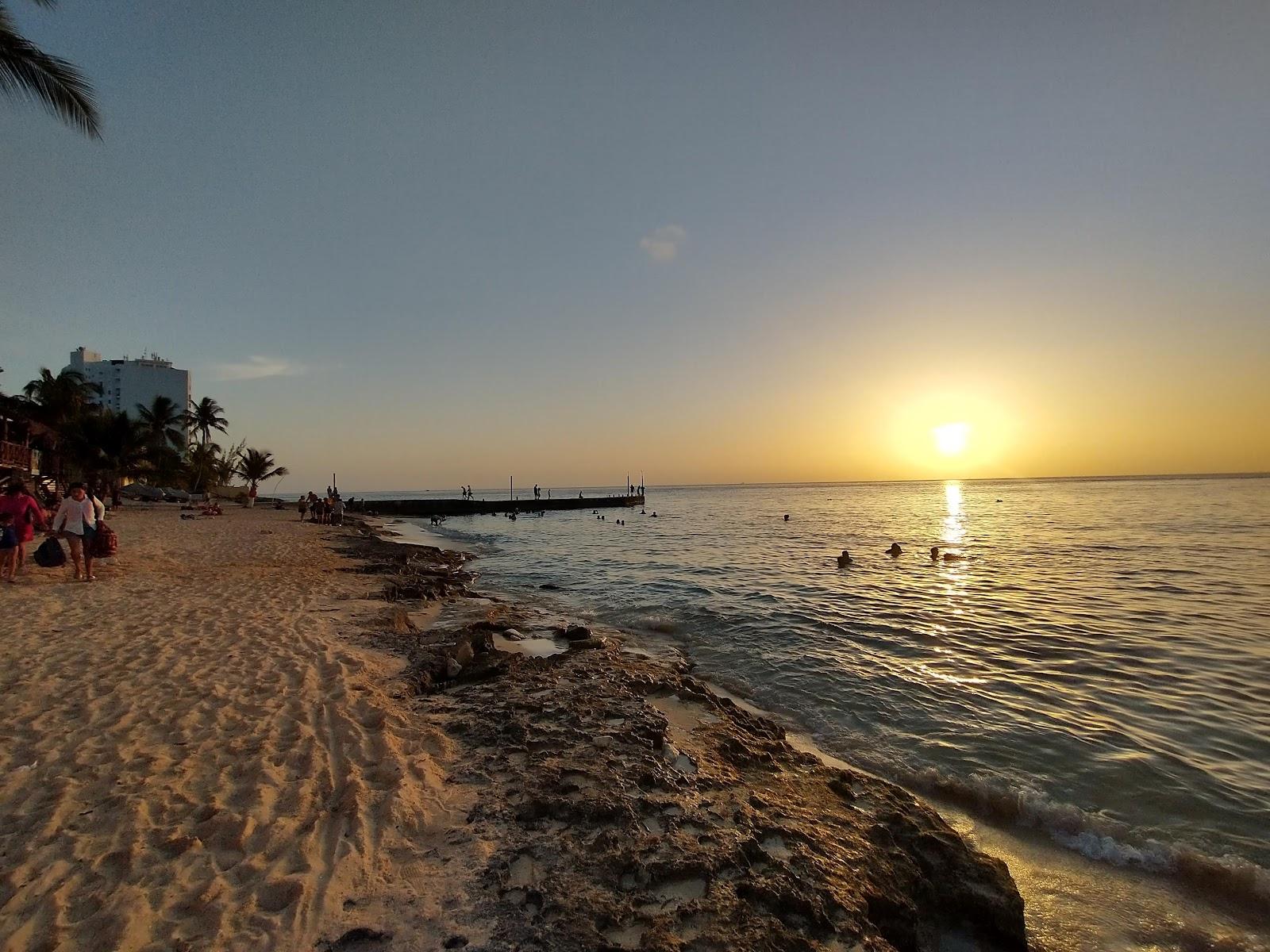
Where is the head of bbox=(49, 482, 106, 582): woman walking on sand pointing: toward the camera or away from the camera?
toward the camera

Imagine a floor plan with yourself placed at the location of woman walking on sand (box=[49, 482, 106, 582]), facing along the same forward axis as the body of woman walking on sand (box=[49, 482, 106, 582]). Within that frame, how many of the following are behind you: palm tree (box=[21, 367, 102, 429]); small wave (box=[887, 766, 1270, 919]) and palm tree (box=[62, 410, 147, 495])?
2

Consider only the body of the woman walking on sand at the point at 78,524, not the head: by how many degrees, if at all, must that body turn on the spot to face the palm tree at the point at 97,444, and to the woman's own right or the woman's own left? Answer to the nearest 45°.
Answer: approximately 180°

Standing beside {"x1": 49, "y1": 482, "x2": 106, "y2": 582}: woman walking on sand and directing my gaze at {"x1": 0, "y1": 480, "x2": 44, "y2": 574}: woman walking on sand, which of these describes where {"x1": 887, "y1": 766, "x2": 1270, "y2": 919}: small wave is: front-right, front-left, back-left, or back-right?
back-left

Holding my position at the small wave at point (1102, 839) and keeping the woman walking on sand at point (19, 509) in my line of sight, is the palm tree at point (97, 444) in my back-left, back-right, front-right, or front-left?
front-right

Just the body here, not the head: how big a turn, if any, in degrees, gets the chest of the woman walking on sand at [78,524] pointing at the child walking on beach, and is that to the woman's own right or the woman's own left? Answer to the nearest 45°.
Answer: approximately 90° to the woman's own right

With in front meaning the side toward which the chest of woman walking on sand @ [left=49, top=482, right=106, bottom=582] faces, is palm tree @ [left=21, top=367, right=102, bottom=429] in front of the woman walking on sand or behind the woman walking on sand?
behind

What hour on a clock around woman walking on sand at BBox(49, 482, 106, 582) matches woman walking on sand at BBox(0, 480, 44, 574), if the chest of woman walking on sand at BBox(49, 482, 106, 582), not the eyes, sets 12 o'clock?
woman walking on sand at BBox(0, 480, 44, 574) is roughly at 4 o'clock from woman walking on sand at BBox(49, 482, 106, 582).

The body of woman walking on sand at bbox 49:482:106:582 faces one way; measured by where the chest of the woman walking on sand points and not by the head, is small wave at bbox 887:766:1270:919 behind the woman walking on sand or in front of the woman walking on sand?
in front

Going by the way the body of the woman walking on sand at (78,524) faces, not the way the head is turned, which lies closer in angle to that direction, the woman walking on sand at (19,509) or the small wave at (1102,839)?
the small wave

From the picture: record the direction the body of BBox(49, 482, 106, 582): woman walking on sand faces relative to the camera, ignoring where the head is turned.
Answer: toward the camera
